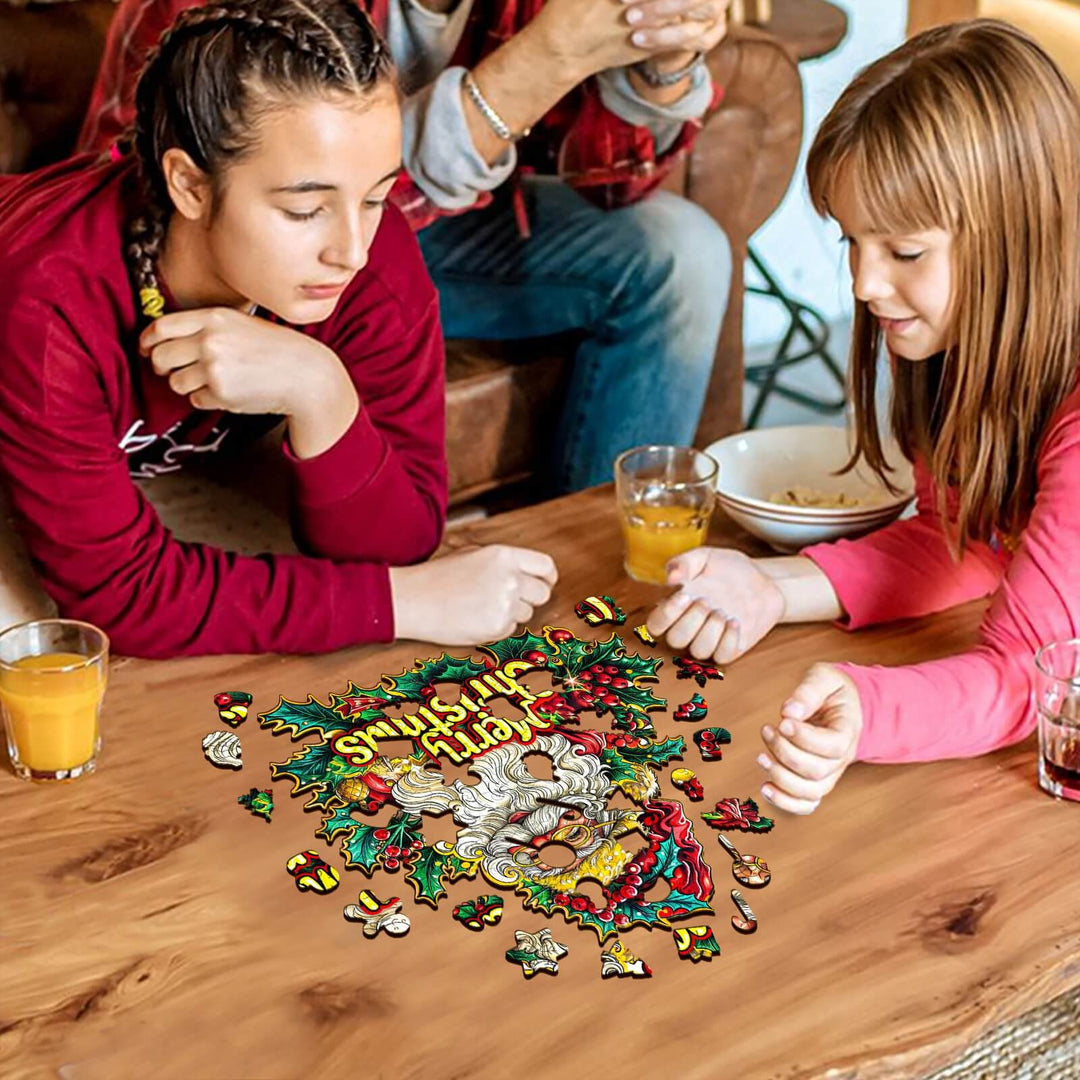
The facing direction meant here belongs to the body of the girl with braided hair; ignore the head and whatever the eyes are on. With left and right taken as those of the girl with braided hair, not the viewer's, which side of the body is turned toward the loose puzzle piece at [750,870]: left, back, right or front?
front

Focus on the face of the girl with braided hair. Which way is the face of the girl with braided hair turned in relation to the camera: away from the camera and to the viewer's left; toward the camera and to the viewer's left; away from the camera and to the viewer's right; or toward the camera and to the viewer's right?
toward the camera and to the viewer's right

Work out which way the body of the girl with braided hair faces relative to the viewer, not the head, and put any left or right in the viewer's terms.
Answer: facing the viewer and to the right of the viewer

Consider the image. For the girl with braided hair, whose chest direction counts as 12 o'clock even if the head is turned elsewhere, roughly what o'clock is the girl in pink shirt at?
The girl in pink shirt is roughly at 11 o'clock from the girl with braided hair.

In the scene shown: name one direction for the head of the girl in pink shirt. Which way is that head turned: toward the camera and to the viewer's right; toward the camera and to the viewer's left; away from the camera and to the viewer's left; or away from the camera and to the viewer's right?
toward the camera and to the viewer's left

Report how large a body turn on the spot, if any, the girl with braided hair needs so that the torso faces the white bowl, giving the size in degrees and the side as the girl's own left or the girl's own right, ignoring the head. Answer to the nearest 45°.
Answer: approximately 45° to the girl's own left

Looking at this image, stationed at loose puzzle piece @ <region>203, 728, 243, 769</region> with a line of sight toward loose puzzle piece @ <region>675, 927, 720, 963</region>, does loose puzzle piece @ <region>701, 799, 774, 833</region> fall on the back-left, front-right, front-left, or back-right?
front-left

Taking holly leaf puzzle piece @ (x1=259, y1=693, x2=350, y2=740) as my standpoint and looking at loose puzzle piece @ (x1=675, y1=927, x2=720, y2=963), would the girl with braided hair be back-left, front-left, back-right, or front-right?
back-left

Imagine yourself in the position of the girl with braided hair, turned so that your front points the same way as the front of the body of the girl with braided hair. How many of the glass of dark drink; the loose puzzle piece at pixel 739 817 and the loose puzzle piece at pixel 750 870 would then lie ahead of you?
3
